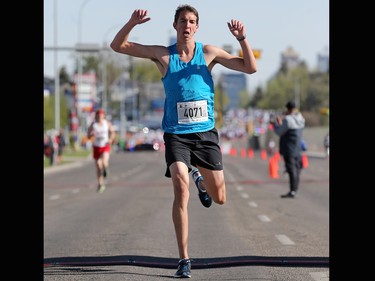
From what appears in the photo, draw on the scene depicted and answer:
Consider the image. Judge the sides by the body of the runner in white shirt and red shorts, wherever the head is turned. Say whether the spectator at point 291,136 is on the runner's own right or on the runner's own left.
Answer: on the runner's own left

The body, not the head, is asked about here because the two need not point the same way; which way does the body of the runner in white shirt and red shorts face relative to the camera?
toward the camera
